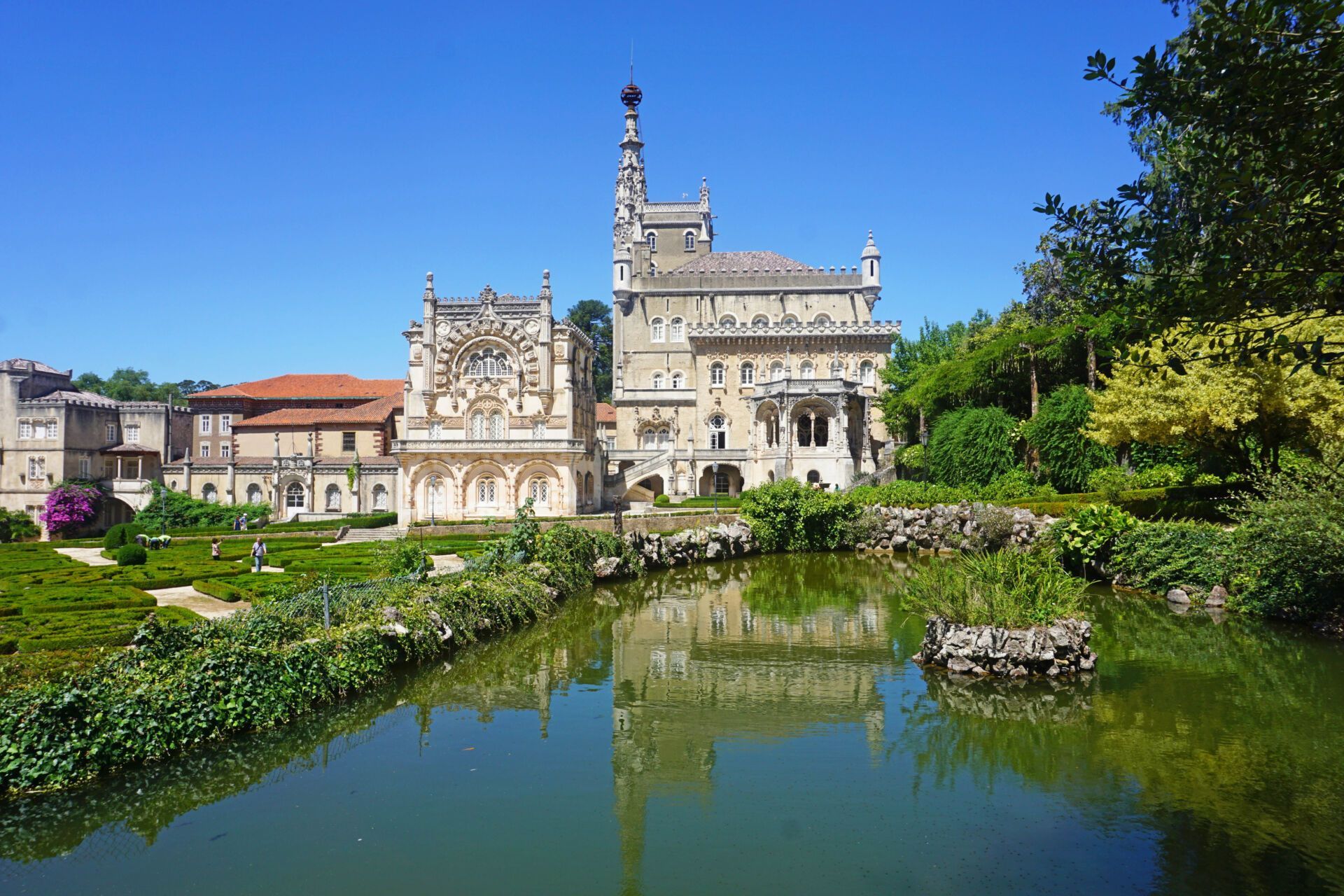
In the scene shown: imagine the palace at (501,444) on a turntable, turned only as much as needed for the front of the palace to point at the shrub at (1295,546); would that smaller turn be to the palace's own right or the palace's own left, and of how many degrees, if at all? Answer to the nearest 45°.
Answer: approximately 45° to the palace's own left

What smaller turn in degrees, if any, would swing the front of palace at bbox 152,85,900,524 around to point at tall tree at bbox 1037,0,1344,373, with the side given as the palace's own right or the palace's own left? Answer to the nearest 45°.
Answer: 0° — it already faces it

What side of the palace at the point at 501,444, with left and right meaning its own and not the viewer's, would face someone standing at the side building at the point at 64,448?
right

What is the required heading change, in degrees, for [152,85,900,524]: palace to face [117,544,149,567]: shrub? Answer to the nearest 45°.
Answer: approximately 45° to its right

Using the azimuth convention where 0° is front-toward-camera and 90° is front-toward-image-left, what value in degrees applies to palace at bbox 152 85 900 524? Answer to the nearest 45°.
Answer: approximately 0°

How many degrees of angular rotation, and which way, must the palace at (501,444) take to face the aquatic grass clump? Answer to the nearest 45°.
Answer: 0° — it already faces it

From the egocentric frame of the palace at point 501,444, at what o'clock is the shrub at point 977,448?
The shrub is roughly at 10 o'clock from the palace.

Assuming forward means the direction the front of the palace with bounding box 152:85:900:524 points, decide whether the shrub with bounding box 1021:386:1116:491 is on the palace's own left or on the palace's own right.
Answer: on the palace's own left

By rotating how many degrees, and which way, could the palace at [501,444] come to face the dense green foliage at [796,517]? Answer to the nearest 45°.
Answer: approximately 45° to its left
